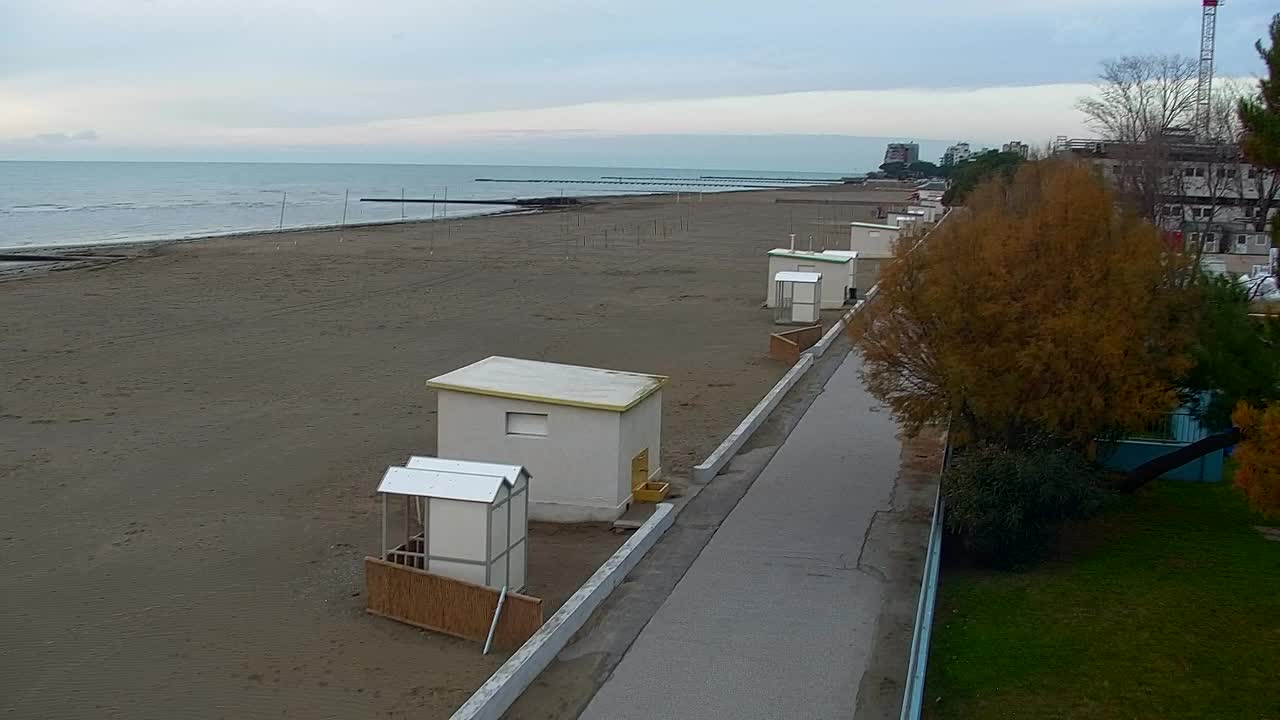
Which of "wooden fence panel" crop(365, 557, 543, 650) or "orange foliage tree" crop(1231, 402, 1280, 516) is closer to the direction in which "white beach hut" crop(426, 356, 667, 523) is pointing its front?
the orange foliage tree

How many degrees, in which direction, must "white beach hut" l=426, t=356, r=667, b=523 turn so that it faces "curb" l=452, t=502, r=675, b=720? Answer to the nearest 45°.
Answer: approximately 90° to its right

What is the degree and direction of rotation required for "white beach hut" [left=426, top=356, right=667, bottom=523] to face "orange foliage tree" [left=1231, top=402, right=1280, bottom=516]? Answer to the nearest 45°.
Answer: approximately 45° to its right

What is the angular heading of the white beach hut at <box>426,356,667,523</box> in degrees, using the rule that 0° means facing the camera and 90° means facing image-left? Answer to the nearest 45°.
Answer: approximately 270°

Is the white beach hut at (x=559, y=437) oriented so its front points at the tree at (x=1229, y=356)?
yes

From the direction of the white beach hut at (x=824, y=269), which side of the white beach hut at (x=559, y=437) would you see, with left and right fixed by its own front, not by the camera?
left

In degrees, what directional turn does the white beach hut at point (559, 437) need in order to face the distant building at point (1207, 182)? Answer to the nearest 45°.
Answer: approximately 45° to its left

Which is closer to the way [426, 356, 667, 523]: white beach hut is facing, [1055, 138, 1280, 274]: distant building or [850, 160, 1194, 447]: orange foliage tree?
the orange foliage tree

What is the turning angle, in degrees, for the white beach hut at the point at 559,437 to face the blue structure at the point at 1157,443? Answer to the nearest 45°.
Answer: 0° — it already faces it
